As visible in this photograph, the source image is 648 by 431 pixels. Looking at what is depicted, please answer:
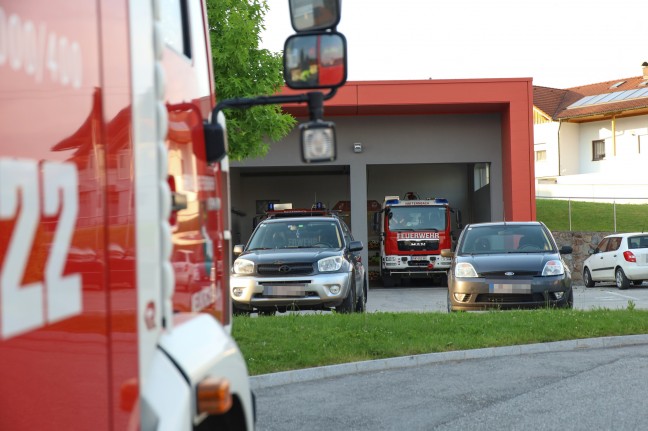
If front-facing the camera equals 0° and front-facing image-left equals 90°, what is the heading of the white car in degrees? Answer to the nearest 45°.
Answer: approximately 135°

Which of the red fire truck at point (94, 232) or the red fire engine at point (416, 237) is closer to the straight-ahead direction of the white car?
the red fire engine

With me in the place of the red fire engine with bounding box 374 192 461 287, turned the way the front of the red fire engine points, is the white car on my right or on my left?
on my left

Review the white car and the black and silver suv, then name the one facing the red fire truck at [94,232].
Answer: the black and silver suv

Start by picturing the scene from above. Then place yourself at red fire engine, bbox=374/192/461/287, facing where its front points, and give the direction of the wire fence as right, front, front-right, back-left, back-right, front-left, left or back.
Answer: back-left

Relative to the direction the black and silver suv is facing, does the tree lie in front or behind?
behind

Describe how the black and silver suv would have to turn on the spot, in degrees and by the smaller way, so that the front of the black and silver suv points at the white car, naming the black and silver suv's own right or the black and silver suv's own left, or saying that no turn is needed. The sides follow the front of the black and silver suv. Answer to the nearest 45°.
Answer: approximately 135° to the black and silver suv's own left

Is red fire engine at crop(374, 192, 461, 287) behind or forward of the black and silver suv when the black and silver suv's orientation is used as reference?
behind
